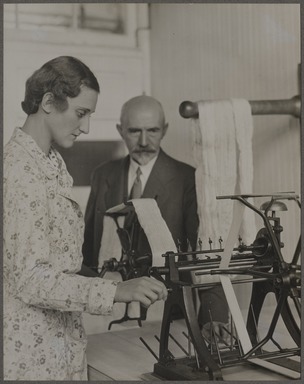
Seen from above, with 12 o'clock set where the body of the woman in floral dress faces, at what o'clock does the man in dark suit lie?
The man in dark suit is roughly at 10 o'clock from the woman in floral dress.

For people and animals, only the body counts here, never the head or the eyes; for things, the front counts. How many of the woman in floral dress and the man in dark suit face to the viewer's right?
1

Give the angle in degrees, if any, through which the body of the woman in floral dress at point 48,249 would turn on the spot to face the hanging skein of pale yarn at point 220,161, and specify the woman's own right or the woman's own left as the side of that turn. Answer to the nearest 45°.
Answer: approximately 45° to the woman's own left

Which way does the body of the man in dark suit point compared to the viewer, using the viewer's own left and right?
facing the viewer

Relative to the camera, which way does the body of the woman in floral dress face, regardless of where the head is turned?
to the viewer's right

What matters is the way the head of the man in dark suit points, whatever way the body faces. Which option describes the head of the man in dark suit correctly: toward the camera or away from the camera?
toward the camera

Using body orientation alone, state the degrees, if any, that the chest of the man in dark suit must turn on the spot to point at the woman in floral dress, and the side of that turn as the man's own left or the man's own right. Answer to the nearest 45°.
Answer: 0° — they already face them

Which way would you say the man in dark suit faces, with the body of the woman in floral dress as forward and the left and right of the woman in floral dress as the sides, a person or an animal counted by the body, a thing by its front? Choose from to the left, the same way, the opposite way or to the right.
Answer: to the right
